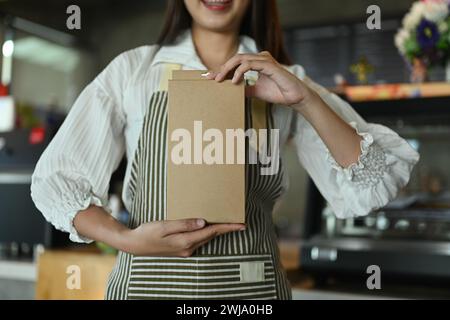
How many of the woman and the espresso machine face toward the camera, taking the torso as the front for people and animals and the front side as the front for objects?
2

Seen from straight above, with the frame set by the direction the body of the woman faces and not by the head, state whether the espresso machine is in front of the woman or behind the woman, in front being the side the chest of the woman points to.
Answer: behind

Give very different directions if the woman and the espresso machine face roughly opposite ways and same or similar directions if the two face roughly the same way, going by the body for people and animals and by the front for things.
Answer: same or similar directions

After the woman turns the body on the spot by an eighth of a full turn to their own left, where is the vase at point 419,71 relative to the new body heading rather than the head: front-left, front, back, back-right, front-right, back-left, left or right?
left

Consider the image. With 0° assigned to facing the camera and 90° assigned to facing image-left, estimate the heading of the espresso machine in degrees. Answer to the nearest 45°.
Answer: approximately 0°

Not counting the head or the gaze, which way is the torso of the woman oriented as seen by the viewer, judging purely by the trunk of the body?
toward the camera

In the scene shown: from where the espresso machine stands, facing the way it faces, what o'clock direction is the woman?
The woman is roughly at 1 o'clock from the espresso machine.

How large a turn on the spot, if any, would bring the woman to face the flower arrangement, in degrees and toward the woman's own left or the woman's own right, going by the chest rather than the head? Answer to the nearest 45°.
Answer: approximately 135° to the woman's own left
